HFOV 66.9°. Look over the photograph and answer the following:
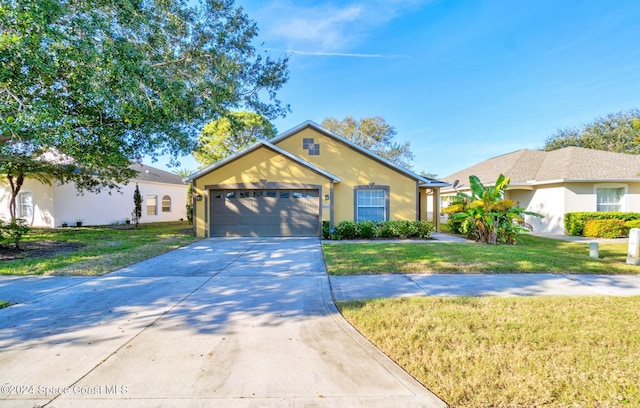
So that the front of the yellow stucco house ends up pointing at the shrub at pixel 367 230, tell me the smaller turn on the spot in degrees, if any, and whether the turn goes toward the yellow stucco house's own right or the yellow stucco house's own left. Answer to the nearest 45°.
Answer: approximately 90° to the yellow stucco house's own left

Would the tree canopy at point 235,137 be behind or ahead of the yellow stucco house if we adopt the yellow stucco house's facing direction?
behind

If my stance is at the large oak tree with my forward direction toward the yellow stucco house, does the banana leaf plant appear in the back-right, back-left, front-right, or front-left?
front-right

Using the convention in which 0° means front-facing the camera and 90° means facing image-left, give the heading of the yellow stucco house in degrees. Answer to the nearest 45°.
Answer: approximately 0°

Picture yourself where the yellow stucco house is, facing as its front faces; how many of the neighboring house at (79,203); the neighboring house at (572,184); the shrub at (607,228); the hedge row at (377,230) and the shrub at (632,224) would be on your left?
4

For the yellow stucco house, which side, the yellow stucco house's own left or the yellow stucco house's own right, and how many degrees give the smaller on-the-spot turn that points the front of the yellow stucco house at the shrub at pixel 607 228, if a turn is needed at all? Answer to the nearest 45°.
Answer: approximately 90° to the yellow stucco house's own left

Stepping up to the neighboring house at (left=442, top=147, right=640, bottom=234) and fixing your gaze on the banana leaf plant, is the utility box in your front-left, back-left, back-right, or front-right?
front-left

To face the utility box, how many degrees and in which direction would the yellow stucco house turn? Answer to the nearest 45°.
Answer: approximately 45° to its left

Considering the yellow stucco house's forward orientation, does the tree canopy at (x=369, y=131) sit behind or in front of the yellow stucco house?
behind

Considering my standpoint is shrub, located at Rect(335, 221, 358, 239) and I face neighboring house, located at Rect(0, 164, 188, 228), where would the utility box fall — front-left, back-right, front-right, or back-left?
back-left

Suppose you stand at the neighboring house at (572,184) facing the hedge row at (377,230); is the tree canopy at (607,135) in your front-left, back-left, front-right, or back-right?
back-right

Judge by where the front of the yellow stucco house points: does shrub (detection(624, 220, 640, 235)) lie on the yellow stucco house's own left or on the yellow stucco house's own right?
on the yellow stucco house's own left
